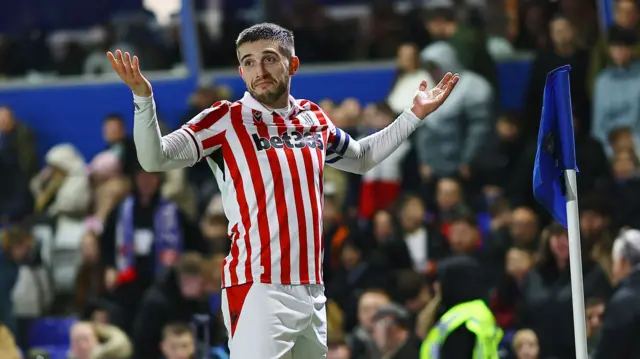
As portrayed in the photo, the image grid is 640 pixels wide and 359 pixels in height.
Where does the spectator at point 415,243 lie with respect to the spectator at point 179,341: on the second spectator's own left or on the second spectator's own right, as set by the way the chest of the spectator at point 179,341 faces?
on the second spectator's own left

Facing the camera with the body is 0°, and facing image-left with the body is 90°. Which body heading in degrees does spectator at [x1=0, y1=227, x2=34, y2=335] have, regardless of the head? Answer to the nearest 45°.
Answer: approximately 315°

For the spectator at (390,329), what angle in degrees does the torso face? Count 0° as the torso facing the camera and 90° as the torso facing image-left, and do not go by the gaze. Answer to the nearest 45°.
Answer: approximately 45°

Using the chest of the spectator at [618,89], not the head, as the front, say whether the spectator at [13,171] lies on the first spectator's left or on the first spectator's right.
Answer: on the first spectator's right

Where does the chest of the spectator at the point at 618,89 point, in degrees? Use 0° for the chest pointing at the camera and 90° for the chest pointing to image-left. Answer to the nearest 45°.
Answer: approximately 0°
